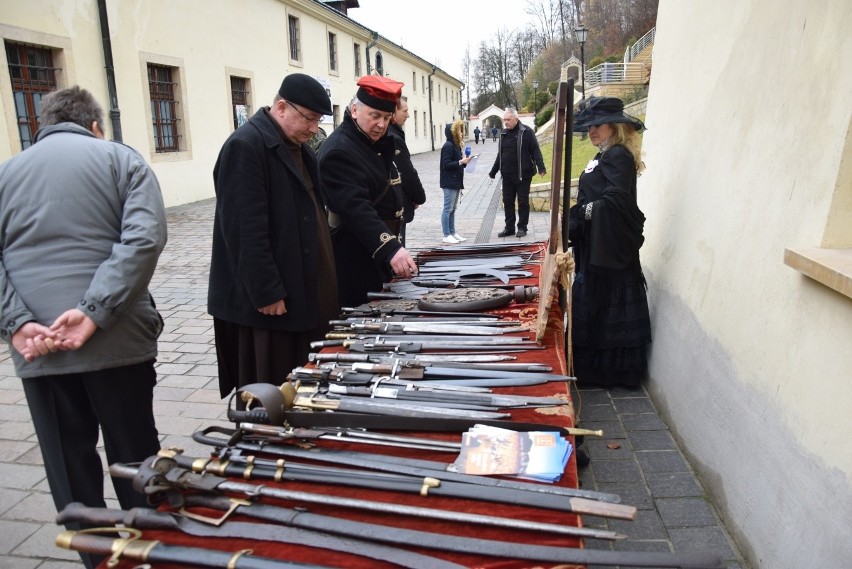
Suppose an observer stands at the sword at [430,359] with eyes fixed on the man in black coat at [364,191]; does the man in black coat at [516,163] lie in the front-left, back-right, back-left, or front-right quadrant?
front-right

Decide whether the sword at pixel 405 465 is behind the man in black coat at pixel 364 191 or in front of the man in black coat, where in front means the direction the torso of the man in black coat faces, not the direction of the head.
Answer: in front

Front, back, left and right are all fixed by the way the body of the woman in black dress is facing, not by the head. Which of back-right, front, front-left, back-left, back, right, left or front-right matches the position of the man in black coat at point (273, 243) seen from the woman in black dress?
front-left

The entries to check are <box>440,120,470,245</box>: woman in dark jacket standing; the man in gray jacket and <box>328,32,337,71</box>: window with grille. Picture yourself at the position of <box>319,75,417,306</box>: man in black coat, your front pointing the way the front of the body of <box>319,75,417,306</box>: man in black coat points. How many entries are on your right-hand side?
1

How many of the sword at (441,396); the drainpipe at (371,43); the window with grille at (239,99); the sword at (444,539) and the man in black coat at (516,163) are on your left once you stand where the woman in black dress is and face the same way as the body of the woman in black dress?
2

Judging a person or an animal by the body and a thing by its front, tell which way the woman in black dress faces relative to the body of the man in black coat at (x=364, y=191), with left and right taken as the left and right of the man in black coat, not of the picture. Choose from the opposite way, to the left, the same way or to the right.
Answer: the opposite way

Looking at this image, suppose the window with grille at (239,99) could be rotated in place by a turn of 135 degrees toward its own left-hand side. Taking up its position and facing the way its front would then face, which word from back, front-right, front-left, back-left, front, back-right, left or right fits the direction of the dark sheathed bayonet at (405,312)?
back

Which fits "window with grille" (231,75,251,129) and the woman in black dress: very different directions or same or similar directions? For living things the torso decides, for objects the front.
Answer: very different directions

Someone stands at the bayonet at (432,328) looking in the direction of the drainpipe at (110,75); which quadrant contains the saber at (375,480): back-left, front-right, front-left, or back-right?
back-left

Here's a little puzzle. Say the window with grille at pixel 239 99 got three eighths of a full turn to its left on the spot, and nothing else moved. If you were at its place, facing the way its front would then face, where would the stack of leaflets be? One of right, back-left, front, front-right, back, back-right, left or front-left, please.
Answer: back

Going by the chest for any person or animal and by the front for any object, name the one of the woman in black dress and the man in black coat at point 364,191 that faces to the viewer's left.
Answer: the woman in black dress

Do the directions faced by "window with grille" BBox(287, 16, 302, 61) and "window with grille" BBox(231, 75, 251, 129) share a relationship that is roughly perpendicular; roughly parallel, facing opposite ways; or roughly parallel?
roughly parallel

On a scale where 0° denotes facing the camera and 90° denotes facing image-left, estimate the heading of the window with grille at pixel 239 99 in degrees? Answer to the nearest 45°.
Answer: approximately 315°

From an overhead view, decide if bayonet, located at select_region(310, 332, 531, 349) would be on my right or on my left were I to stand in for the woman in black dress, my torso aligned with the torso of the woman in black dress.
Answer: on my left

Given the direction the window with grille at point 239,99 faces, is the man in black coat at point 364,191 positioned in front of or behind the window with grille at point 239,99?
in front

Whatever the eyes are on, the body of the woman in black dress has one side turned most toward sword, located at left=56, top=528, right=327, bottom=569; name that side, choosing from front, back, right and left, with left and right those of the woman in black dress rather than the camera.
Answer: left
